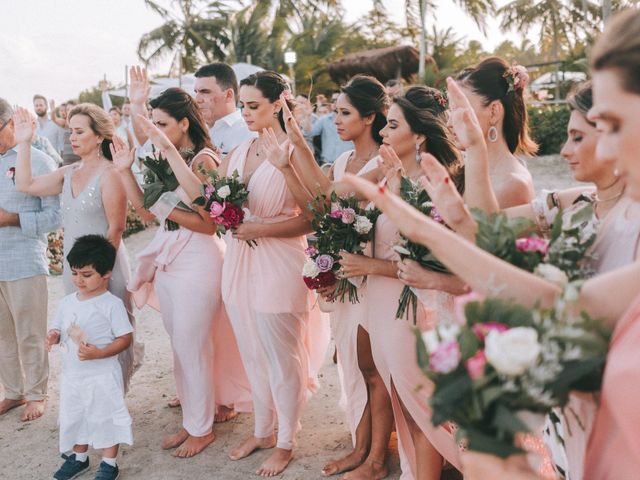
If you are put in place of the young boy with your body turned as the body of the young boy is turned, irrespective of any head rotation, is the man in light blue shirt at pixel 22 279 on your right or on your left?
on your right

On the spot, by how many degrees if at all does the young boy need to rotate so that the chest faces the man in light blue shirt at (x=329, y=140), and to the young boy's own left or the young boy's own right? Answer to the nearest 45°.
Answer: approximately 180°

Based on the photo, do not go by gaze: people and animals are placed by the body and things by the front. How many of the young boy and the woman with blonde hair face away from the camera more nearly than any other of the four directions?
0
